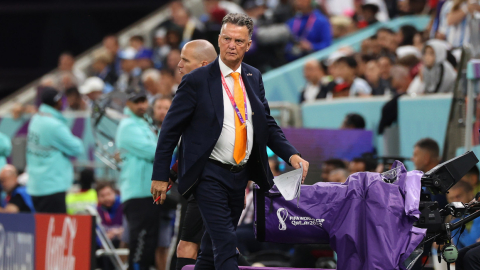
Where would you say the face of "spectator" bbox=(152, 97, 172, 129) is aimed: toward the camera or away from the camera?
toward the camera

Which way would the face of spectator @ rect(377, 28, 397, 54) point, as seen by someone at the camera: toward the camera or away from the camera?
toward the camera

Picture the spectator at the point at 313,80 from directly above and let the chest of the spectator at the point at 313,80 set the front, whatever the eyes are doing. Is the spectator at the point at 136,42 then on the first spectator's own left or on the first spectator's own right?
on the first spectator's own right

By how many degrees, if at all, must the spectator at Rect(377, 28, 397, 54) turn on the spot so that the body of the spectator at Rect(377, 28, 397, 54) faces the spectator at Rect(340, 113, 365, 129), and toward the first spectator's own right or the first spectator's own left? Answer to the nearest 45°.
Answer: approximately 45° to the first spectator's own left

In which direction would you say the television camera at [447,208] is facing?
to the viewer's left

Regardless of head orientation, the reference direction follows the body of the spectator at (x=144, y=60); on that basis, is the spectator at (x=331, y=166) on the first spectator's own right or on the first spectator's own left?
on the first spectator's own left

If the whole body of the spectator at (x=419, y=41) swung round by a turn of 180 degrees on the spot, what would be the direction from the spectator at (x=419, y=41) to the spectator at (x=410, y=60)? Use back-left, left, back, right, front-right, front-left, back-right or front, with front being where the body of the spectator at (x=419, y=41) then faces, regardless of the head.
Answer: back-right

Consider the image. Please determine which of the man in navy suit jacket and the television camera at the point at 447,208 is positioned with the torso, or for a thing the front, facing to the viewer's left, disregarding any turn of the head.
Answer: the television camera

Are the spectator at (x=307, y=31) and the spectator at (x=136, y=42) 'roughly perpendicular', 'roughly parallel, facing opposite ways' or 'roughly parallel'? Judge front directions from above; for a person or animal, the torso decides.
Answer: roughly parallel

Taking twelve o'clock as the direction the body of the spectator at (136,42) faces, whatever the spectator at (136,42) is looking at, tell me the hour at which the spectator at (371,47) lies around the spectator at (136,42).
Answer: the spectator at (371,47) is roughly at 9 o'clock from the spectator at (136,42).

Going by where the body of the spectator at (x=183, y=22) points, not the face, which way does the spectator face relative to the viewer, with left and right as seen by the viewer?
facing the viewer and to the left of the viewer

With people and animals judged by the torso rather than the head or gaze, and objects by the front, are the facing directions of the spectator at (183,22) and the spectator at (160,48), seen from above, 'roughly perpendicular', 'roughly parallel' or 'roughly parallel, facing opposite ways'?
roughly parallel

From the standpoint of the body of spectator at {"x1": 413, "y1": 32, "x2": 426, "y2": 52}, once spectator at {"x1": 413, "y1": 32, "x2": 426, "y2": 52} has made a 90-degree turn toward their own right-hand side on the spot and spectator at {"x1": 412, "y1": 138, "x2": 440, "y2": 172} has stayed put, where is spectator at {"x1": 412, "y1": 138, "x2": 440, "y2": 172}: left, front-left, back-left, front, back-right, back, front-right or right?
back-left

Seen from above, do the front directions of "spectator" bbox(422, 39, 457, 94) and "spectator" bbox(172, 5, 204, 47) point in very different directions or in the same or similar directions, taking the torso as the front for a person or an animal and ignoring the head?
same or similar directions

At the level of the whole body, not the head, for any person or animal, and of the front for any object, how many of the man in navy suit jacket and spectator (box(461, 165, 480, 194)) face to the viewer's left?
1

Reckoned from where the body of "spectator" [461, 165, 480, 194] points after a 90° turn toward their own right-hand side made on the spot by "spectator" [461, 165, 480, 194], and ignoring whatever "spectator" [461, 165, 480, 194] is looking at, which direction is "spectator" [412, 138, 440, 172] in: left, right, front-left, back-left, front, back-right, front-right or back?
front-left
